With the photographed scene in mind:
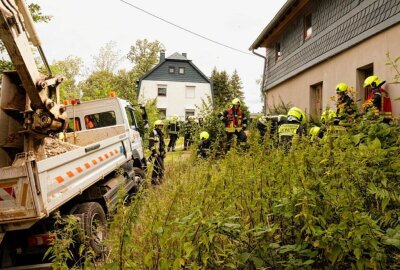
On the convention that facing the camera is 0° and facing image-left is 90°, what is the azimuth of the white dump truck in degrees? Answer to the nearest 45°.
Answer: approximately 225°

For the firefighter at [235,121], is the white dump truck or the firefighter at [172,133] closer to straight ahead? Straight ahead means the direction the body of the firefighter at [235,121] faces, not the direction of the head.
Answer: the white dump truck

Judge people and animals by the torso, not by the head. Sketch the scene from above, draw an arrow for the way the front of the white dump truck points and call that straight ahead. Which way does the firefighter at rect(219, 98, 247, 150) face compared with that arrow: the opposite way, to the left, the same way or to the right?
the opposite way

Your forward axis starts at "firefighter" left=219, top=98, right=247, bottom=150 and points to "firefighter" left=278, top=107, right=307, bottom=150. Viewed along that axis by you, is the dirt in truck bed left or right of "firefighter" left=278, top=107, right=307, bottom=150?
right

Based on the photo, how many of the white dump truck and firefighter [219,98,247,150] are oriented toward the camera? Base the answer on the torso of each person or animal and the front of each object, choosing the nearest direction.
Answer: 1

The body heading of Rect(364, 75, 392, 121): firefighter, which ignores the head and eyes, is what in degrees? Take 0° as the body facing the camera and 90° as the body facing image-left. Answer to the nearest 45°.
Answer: approximately 90°

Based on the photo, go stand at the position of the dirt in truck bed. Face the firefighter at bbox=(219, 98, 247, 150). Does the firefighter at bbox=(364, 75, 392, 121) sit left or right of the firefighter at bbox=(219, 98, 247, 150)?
right
